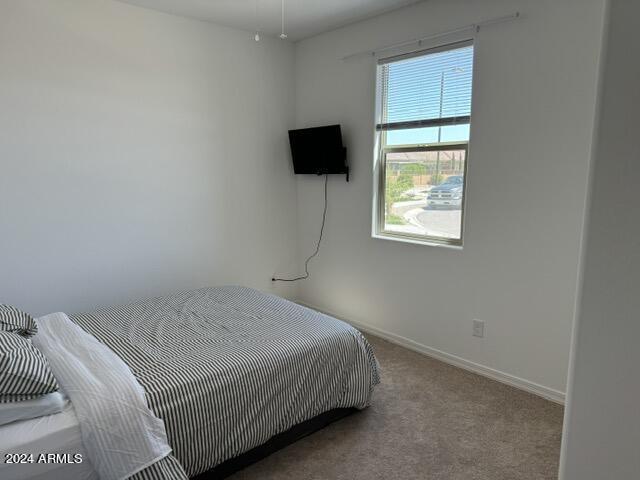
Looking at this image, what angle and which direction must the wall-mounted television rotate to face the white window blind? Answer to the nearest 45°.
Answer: approximately 90° to its left

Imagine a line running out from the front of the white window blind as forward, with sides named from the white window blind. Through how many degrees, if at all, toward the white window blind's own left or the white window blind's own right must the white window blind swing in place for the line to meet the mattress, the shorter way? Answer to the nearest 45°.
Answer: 0° — it already faces it

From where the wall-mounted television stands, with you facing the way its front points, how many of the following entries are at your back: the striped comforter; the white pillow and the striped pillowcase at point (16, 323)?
0

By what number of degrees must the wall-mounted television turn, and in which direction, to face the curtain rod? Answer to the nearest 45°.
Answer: approximately 90° to its left

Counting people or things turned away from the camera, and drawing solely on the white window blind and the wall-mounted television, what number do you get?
0

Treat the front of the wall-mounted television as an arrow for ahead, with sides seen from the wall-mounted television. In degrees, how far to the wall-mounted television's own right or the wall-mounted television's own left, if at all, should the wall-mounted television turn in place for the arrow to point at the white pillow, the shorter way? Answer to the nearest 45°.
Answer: approximately 45° to the wall-mounted television's own left

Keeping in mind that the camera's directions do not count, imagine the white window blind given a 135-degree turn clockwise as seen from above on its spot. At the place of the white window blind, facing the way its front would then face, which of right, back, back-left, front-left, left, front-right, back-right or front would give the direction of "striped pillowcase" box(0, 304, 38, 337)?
back-left

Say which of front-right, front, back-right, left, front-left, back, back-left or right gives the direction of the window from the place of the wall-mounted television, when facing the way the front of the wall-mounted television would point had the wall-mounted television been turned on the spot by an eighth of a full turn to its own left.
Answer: front-left

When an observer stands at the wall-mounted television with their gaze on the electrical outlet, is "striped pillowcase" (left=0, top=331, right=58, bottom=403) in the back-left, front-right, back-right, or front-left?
front-right

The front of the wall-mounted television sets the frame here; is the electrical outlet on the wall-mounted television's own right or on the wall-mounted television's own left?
on the wall-mounted television's own left

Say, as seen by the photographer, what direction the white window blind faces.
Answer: facing the viewer and to the left of the viewer

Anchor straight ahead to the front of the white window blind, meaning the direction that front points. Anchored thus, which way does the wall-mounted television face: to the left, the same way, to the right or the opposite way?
the same way

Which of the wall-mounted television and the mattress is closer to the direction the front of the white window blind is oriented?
the mattress

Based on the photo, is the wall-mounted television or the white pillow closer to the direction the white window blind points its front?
the white pillow

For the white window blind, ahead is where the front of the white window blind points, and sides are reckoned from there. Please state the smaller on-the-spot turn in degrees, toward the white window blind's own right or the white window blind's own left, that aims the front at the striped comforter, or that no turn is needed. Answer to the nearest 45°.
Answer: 0° — it already faces it

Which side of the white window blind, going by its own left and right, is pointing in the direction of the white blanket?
front
